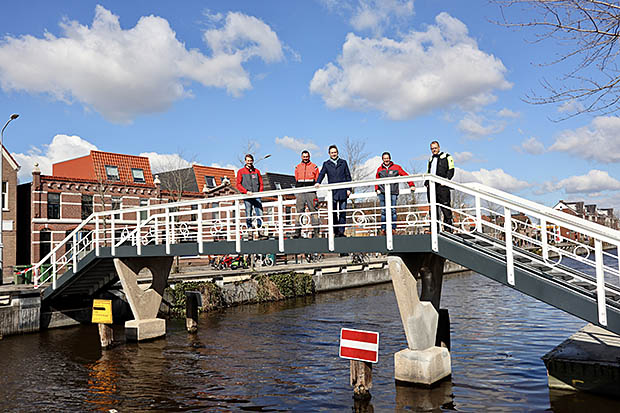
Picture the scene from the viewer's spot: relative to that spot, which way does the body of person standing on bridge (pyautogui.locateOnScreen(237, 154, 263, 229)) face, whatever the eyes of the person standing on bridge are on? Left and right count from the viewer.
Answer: facing the viewer

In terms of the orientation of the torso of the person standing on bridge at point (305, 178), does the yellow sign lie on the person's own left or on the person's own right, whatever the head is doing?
on the person's own right

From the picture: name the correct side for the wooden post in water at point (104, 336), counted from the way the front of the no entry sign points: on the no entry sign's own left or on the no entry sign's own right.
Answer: on the no entry sign's own right

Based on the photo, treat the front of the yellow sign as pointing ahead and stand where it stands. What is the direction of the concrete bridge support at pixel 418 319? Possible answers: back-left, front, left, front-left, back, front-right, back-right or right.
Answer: front-left

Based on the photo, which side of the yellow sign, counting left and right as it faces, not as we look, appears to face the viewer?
front

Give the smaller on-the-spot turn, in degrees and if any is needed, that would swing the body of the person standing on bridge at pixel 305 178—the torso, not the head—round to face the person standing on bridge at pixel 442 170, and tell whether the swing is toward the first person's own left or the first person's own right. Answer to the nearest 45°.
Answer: approximately 45° to the first person's own left

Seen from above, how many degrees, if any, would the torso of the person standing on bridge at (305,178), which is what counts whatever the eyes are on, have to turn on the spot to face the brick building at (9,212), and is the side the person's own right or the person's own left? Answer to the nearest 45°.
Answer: approximately 135° to the person's own right

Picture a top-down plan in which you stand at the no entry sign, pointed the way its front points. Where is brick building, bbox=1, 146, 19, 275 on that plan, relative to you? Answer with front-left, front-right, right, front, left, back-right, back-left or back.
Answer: back-right

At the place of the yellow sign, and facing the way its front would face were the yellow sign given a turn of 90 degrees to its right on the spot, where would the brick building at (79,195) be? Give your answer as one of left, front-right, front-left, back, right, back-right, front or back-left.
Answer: right

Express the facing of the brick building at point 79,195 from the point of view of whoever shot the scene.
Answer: facing the viewer and to the right of the viewer

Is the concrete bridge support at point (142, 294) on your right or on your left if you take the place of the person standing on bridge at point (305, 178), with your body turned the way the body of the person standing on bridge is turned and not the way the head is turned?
on your right

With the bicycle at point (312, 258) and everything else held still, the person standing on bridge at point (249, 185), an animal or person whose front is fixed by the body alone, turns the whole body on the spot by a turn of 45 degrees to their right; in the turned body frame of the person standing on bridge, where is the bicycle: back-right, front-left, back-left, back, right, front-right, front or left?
back-right

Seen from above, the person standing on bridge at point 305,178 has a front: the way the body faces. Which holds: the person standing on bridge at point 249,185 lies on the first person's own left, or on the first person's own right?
on the first person's own right

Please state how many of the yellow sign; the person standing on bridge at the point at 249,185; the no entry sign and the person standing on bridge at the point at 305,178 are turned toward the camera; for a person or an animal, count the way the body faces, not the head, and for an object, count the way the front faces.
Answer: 4

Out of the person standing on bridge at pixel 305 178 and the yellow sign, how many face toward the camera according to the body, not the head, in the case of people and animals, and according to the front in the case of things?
2

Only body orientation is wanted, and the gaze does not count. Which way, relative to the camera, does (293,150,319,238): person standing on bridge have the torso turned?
toward the camera

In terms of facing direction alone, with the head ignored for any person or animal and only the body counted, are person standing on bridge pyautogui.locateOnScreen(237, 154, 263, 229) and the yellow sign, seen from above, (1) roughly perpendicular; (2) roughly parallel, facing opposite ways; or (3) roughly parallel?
roughly parallel
